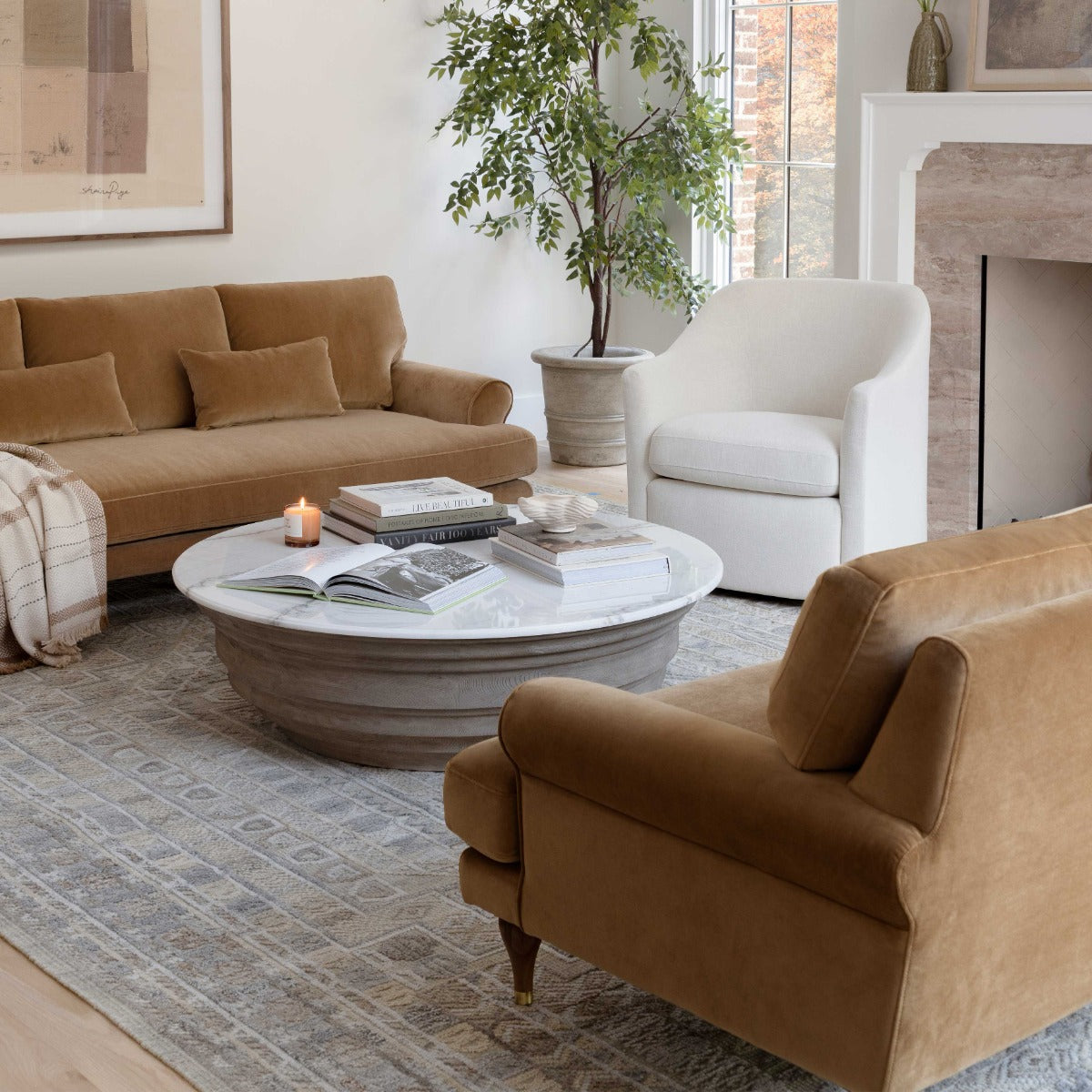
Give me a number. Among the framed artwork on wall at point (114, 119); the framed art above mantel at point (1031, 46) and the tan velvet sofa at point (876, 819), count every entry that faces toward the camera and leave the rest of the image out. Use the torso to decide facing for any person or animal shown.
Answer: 2

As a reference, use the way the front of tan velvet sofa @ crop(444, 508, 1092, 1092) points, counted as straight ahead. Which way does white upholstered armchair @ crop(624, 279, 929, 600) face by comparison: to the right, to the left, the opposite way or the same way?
to the left

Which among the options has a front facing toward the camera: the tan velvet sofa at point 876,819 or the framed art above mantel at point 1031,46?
the framed art above mantel

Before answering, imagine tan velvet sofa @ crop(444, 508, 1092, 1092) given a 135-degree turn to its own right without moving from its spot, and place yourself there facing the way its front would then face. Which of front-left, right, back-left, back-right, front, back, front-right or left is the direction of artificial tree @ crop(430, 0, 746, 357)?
left

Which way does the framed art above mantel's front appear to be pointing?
toward the camera

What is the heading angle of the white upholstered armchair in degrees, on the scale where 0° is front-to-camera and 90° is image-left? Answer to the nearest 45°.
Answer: approximately 45°

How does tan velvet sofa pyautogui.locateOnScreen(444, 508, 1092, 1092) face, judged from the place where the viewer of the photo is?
facing away from the viewer and to the left of the viewer

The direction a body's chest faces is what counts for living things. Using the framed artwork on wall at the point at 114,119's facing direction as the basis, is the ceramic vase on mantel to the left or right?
on its left

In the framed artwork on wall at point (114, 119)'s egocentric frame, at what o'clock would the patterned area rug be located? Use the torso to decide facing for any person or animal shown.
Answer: The patterned area rug is roughly at 12 o'clock from the framed artwork on wall.

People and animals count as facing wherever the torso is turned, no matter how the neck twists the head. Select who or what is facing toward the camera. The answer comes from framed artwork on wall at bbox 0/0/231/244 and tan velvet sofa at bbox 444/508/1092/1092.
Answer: the framed artwork on wall

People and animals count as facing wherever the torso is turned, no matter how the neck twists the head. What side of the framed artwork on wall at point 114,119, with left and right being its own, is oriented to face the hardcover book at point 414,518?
front

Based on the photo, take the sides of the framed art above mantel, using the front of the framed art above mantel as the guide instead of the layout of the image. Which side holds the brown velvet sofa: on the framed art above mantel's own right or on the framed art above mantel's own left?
on the framed art above mantel's own right

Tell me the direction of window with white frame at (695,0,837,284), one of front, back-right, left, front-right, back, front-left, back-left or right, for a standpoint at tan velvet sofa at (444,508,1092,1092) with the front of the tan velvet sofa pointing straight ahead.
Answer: front-right

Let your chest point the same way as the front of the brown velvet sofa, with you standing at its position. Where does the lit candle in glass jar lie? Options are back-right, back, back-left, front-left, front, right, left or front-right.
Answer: front-right

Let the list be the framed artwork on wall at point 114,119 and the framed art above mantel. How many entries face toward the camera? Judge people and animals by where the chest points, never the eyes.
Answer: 2

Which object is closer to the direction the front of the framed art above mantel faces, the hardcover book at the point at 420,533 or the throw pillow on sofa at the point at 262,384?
the hardcover book

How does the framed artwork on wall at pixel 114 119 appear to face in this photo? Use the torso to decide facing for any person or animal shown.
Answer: toward the camera
